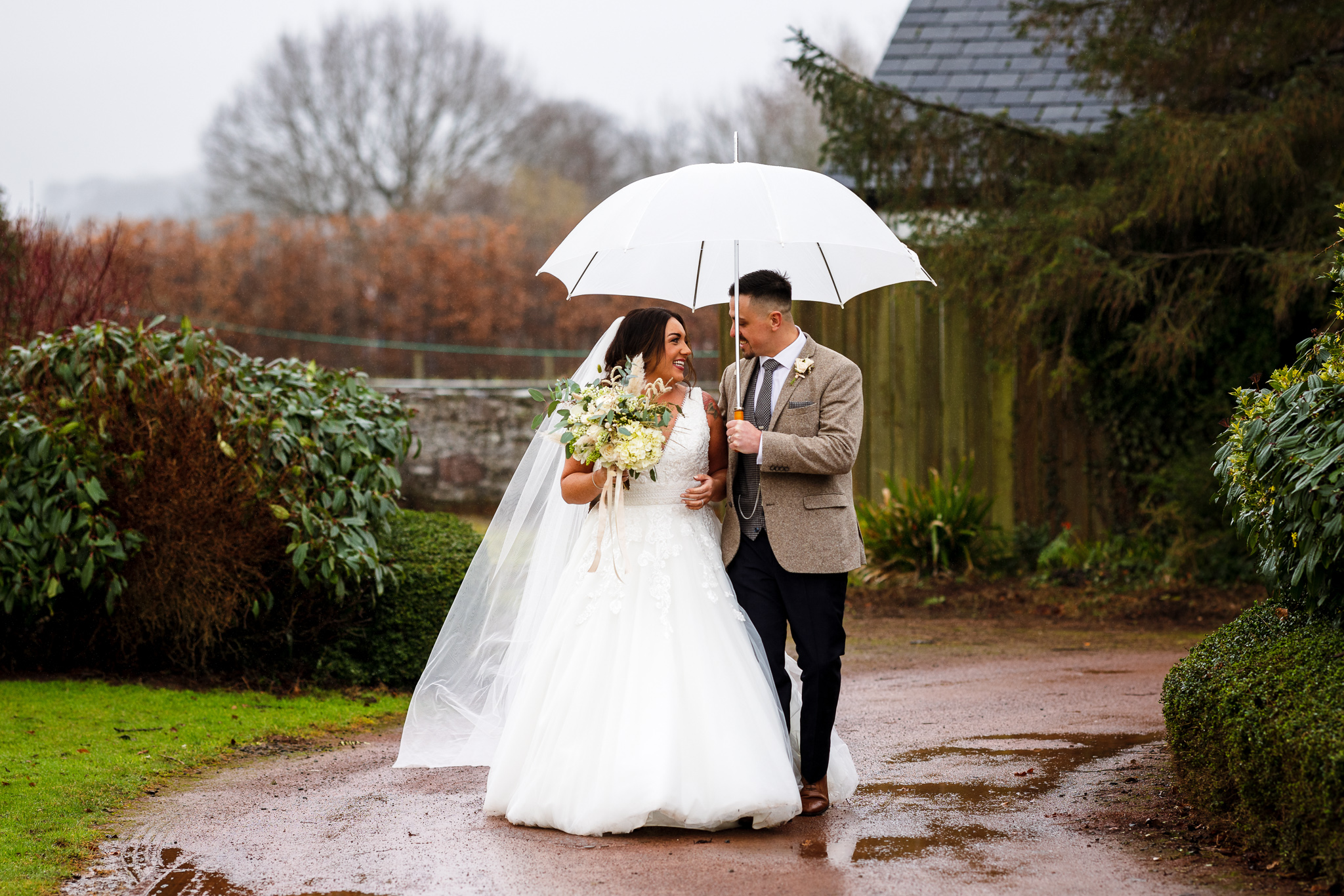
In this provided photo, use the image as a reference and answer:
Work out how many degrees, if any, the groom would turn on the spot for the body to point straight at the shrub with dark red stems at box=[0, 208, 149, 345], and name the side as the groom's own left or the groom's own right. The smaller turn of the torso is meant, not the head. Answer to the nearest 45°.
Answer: approximately 90° to the groom's own right

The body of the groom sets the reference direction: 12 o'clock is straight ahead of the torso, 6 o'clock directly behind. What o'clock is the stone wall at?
The stone wall is roughly at 4 o'clock from the groom.

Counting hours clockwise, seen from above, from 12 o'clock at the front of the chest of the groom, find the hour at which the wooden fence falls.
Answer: The wooden fence is roughly at 5 o'clock from the groom.

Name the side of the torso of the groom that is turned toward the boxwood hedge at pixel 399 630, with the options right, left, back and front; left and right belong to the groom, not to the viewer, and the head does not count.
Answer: right

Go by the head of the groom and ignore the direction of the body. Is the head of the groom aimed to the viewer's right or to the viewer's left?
to the viewer's left

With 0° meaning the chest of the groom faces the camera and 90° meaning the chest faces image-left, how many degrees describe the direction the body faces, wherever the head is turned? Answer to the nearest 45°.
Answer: approximately 45°

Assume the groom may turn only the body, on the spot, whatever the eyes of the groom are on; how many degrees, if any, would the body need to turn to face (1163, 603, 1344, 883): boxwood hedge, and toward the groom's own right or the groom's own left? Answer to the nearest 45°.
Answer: approximately 90° to the groom's own left
